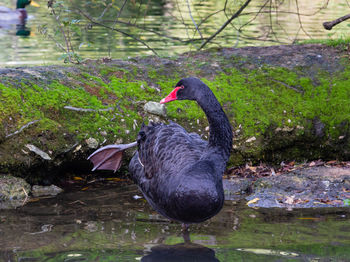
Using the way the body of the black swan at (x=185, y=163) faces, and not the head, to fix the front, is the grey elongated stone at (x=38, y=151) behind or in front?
behind

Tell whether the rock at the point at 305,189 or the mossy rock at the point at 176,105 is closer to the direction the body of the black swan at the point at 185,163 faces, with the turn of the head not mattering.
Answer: the rock

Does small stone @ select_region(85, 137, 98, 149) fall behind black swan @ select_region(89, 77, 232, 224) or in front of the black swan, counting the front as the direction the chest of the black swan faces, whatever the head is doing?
behind

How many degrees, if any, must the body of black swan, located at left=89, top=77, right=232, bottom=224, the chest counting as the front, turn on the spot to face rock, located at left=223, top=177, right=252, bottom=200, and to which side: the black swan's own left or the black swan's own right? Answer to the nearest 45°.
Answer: approximately 90° to the black swan's own left

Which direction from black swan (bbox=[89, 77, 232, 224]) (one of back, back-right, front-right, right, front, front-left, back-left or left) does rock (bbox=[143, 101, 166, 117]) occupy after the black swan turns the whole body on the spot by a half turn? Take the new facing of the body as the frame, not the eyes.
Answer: front-right

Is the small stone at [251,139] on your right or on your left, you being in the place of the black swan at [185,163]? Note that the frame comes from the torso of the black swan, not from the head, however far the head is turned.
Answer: on your left

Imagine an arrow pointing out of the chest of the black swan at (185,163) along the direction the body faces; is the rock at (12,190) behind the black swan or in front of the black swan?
behind

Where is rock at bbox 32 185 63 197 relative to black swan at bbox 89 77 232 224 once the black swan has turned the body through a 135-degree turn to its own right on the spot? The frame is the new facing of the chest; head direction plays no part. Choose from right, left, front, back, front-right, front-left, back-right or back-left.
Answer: front-right

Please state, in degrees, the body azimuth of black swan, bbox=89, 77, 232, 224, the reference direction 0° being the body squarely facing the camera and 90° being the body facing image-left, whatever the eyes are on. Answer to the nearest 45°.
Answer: approximately 315°
